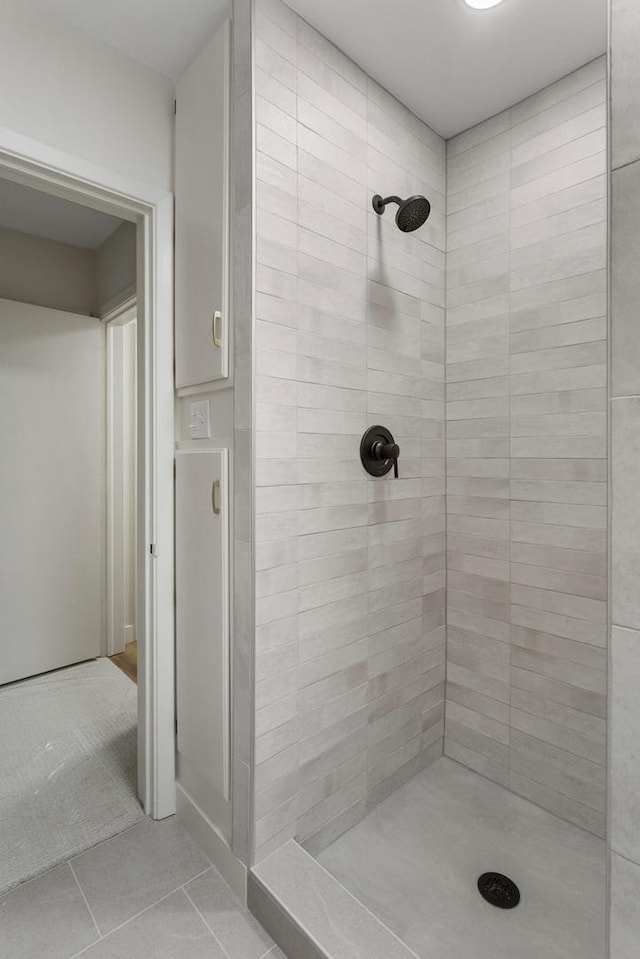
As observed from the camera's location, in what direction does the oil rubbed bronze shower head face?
facing the viewer and to the right of the viewer

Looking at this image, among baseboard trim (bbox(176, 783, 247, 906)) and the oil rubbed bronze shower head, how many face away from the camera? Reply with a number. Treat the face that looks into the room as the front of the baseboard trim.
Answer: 0

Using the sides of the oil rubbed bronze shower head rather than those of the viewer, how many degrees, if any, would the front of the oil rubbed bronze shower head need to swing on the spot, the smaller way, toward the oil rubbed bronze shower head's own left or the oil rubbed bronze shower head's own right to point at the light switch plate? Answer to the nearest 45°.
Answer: approximately 135° to the oil rubbed bronze shower head's own right

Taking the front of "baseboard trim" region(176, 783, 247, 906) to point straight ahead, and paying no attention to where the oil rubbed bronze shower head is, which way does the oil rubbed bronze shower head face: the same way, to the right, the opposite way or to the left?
to the left

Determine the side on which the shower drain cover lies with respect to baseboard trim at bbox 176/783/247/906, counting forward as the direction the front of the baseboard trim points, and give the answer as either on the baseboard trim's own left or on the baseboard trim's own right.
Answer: on the baseboard trim's own left

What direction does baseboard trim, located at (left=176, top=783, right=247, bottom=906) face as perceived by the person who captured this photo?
facing the viewer and to the left of the viewer
